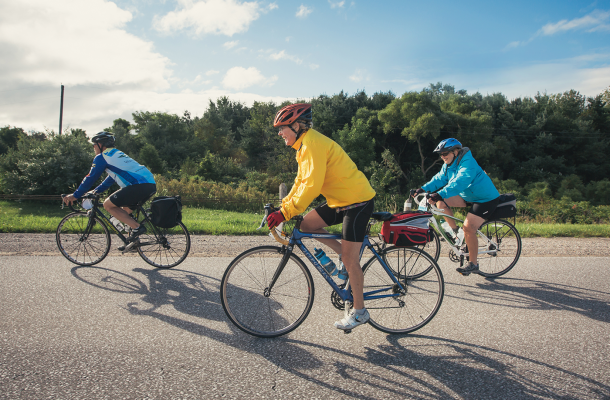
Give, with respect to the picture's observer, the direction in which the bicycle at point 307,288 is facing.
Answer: facing to the left of the viewer

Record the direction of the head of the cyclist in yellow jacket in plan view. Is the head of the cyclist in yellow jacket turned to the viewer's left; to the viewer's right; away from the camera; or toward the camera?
to the viewer's left

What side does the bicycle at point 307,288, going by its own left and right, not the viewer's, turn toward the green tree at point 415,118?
right

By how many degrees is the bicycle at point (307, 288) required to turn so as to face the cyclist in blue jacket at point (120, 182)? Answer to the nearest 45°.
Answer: approximately 45° to its right

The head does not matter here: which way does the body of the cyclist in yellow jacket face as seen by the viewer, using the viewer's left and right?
facing to the left of the viewer

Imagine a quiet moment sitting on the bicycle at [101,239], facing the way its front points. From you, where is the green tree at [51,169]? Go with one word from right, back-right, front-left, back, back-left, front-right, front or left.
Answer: right

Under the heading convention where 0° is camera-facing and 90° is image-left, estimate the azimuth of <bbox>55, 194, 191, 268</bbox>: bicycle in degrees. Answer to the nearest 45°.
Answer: approximately 90°

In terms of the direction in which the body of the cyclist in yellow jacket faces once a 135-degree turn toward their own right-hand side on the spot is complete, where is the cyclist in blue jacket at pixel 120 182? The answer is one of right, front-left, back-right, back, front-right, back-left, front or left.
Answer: left

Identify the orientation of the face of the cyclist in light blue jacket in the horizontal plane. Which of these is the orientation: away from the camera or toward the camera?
toward the camera

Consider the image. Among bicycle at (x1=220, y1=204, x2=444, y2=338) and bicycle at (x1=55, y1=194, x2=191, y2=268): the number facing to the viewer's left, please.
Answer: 2

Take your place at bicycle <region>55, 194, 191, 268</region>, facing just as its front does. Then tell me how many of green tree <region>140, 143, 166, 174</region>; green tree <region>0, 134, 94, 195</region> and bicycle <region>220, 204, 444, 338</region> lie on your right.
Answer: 2

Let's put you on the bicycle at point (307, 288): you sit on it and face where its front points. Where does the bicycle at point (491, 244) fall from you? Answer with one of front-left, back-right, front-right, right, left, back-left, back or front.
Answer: back-right
